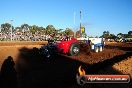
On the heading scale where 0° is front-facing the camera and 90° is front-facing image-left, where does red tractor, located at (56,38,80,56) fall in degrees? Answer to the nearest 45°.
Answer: approximately 45°
